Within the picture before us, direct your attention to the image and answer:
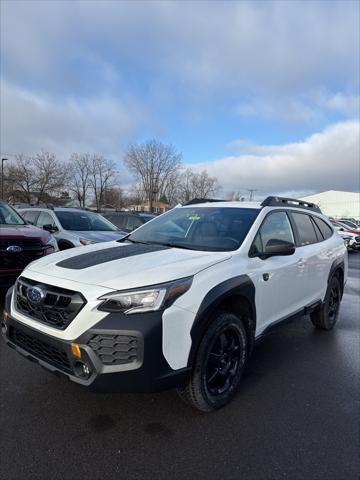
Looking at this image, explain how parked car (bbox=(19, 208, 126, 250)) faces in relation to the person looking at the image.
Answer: facing the viewer and to the right of the viewer

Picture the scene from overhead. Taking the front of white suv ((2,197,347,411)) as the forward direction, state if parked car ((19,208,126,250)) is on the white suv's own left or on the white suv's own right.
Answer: on the white suv's own right

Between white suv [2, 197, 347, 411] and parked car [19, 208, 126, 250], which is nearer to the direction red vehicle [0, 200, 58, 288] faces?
the white suv

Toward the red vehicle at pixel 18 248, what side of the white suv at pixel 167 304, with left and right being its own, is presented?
right

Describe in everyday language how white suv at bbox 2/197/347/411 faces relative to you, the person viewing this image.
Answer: facing the viewer and to the left of the viewer

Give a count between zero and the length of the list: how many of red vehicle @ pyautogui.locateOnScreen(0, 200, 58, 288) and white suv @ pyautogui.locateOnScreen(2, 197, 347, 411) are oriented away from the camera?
0

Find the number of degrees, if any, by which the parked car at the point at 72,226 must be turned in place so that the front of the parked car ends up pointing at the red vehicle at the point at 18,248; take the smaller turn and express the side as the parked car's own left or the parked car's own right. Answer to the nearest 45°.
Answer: approximately 45° to the parked car's own right

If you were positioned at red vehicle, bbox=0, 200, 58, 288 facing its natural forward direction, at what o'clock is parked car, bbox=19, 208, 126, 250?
The parked car is roughly at 8 o'clock from the red vehicle.

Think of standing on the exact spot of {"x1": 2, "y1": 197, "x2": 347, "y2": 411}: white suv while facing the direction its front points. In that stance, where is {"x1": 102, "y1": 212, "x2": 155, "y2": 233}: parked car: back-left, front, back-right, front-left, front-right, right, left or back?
back-right

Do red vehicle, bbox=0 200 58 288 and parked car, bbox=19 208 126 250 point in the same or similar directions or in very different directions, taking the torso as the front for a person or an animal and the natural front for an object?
same or similar directions

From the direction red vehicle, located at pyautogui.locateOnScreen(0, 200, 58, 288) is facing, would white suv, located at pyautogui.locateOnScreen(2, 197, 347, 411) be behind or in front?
in front
